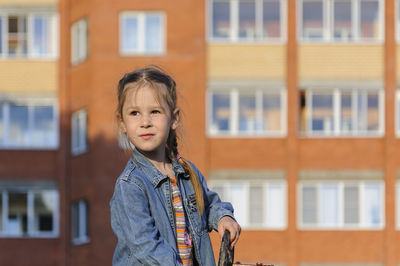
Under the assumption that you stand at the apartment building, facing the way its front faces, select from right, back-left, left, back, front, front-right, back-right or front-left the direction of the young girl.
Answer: front

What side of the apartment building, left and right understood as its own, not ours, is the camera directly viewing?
front

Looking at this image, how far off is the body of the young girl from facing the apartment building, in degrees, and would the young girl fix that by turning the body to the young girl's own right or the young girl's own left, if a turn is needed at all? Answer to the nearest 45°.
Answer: approximately 135° to the young girl's own left

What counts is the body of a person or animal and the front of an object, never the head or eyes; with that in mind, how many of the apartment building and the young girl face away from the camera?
0

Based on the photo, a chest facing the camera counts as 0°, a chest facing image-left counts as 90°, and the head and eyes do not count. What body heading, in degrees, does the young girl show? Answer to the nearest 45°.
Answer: approximately 315°
